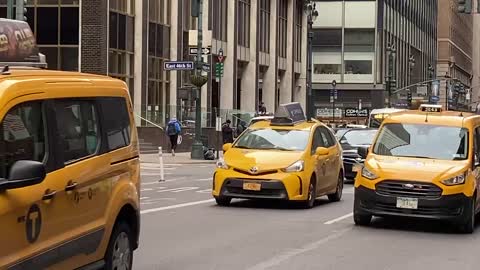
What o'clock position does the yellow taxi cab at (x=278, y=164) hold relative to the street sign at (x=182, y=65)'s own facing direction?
The yellow taxi cab is roughly at 12 o'clock from the street sign.

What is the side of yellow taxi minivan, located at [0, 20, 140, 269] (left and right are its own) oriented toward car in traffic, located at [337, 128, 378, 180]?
back

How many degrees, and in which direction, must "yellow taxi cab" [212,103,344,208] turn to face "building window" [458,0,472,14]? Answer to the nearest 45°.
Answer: approximately 180°

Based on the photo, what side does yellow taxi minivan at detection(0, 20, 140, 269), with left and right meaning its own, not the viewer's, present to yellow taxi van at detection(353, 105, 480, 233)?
back

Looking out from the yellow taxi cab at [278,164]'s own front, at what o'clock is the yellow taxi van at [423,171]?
The yellow taxi van is roughly at 9 o'clock from the yellow taxi cab.

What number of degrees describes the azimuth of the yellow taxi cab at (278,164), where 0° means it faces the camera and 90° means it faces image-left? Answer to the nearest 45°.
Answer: approximately 45°

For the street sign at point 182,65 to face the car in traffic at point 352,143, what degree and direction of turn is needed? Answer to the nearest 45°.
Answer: approximately 45° to its left

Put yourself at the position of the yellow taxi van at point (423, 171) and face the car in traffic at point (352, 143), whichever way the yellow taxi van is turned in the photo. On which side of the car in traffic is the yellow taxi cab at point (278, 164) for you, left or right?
left

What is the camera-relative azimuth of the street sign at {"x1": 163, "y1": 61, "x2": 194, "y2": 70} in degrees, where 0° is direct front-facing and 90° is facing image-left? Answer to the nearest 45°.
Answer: approximately 0°

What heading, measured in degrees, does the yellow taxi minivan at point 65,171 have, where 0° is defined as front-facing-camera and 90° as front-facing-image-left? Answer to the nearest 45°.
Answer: approximately 45°

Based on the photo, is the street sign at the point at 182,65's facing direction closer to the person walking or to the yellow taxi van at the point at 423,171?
the yellow taxi van

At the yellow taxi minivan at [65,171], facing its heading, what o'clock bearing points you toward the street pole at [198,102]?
The street pole is roughly at 5 o'clock from the yellow taxi minivan.

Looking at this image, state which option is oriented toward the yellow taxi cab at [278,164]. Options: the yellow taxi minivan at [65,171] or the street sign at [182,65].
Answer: the street sign
